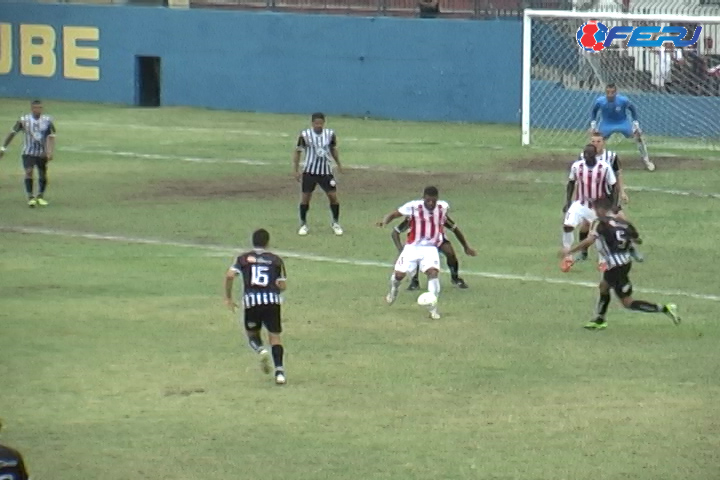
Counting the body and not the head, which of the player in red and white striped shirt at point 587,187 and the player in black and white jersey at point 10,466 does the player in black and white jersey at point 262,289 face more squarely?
the player in red and white striped shirt

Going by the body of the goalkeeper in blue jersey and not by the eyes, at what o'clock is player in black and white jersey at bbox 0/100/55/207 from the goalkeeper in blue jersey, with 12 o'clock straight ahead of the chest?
The player in black and white jersey is roughly at 2 o'clock from the goalkeeper in blue jersey.

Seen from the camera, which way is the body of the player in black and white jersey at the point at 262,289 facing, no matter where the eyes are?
away from the camera

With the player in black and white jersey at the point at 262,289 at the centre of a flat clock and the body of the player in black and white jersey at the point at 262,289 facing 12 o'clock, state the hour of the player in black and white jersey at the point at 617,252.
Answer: the player in black and white jersey at the point at 617,252 is roughly at 2 o'clock from the player in black and white jersey at the point at 262,289.

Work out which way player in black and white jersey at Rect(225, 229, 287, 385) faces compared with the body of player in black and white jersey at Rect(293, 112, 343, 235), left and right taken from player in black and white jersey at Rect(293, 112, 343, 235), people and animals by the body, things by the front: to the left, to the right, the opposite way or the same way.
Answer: the opposite way

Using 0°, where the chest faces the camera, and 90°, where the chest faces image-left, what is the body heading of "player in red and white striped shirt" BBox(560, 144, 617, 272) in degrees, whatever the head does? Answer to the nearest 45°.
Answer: approximately 0°

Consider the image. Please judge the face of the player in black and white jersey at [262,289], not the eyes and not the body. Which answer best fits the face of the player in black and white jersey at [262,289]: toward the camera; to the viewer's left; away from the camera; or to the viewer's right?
away from the camera

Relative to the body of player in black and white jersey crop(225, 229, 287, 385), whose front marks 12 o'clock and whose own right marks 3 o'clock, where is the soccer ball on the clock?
The soccer ball is roughly at 1 o'clock from the player in black and white jersey.

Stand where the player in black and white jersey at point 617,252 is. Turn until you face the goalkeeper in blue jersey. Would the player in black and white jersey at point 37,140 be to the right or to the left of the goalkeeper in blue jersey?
left

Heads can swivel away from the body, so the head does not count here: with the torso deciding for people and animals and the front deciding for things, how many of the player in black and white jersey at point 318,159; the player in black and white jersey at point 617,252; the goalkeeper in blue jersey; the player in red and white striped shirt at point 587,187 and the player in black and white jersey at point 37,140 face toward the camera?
4

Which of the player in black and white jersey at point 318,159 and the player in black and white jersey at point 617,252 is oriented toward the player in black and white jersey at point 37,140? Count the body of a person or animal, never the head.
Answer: the player in black and white jersey at point 617,252
